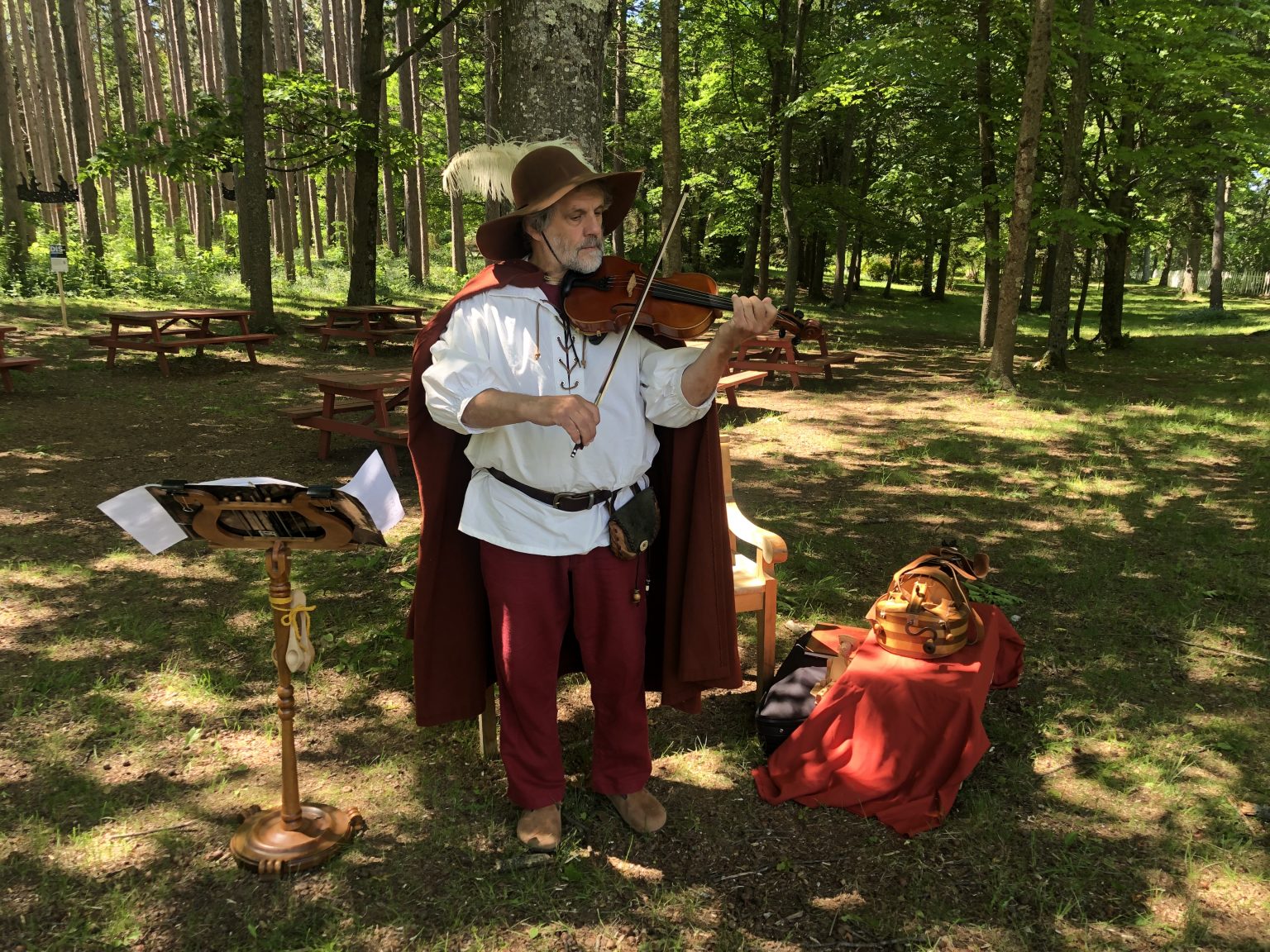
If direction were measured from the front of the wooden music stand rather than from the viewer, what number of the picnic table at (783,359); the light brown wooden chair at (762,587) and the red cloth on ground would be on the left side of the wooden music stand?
0

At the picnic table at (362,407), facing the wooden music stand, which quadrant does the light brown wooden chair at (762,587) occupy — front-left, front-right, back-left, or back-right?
front-left

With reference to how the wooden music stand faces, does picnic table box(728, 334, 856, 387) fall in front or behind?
in front

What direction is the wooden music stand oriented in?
away from the camera

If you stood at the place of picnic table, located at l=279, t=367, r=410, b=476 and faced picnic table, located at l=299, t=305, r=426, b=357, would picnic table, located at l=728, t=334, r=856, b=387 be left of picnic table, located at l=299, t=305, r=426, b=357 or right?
right

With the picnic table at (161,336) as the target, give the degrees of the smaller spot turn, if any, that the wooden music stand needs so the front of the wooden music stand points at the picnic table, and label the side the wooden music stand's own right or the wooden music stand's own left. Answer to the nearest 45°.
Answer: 0° — it already faces it

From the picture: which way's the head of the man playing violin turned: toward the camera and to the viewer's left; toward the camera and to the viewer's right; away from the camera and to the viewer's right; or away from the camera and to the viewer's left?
toward the camera and to the viewer's right
